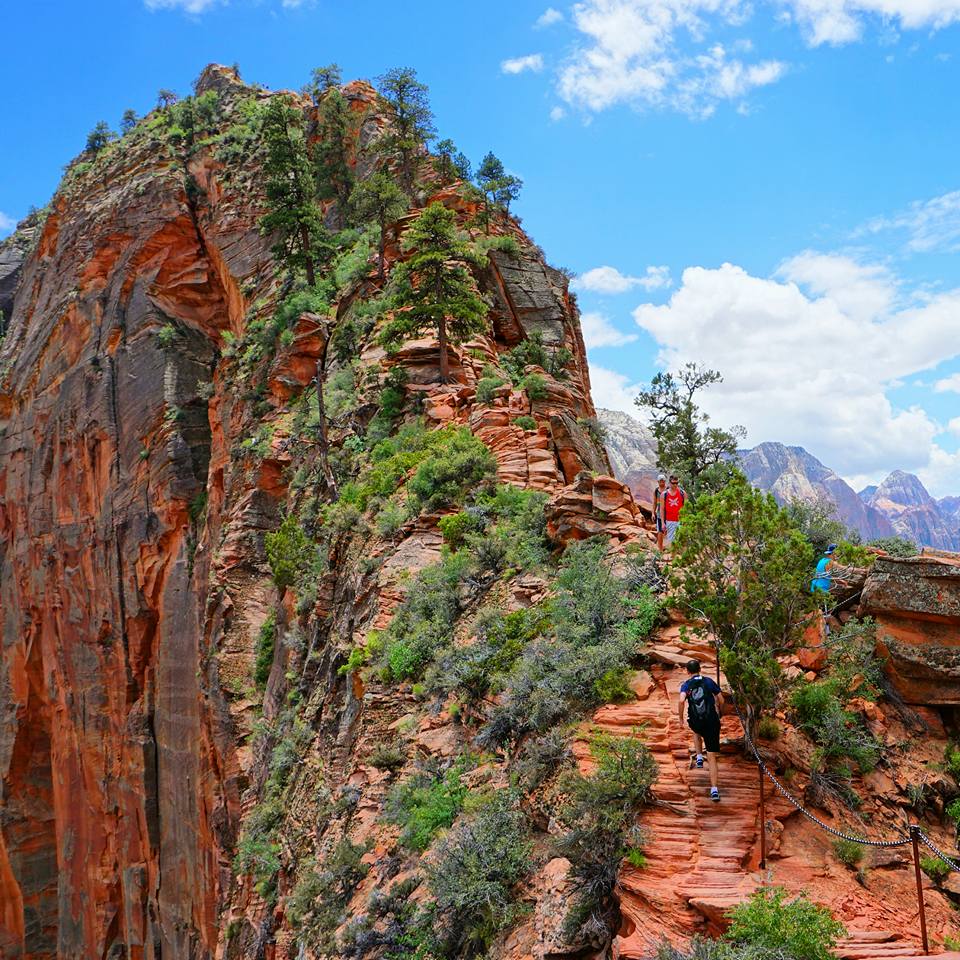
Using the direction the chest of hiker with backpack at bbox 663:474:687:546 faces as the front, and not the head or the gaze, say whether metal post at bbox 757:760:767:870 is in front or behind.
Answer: in front

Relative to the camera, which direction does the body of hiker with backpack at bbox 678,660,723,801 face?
away from the camera

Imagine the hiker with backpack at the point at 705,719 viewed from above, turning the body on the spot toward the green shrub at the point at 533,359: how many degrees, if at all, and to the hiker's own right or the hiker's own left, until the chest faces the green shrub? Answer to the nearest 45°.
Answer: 0° — they already face it

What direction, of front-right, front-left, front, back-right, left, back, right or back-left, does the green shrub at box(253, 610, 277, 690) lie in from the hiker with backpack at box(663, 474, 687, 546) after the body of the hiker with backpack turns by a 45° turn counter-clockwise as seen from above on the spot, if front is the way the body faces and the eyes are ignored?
back

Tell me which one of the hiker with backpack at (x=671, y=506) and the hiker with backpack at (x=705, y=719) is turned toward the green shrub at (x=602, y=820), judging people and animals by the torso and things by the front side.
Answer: the hiker with backpack at (x=671, y=506)

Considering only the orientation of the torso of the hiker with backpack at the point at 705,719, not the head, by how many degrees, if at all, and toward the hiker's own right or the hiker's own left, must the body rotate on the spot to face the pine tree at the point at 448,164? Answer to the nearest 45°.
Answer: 0° — they already face it

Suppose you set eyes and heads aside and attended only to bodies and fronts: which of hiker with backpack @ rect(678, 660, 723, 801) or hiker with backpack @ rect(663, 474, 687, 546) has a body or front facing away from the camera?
hiker with backpack @ rect(678, 660, 723, 801)

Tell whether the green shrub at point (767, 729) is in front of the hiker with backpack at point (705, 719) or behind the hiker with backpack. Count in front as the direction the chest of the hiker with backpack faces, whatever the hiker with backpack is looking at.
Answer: in front

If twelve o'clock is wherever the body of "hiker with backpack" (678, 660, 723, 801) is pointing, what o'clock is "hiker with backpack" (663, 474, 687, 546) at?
"hiker with backpack" (663, 474, 687, 546) is roughly at 12 o'clock from "hiker with backpack" (678, 660, 723, 801).

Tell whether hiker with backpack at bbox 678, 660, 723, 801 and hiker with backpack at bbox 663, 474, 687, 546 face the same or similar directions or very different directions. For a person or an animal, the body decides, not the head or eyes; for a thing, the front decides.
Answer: very different directions

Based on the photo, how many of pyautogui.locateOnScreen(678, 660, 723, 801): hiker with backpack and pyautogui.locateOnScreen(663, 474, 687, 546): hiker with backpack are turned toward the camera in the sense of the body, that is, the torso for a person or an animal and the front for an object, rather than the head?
1

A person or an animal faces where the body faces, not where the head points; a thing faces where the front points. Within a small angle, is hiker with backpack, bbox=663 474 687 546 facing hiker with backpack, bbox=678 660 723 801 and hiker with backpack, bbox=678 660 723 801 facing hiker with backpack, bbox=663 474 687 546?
yes

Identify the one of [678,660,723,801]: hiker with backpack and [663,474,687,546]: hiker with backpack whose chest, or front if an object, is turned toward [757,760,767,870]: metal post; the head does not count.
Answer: [663,474,687,546]: hiker with backpack

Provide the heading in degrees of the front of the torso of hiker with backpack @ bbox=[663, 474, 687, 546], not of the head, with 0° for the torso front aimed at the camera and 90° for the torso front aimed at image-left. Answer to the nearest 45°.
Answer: approximately 0°

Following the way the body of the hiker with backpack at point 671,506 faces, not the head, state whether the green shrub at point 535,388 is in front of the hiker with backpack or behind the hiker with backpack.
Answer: behind
